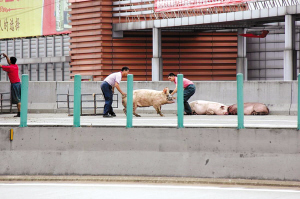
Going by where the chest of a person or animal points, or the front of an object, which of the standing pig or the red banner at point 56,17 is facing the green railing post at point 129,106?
the red banner

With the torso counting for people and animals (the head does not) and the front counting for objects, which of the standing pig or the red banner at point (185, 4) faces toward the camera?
the red banner

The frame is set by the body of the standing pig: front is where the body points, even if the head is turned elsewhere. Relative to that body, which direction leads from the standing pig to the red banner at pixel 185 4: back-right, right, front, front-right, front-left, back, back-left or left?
left

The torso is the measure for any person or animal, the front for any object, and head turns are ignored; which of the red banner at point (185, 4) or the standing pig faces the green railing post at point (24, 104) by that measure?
the red banner

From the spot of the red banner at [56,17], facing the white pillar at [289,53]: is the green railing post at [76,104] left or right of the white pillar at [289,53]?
right

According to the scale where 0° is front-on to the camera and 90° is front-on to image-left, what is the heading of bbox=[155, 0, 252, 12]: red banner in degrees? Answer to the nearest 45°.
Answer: approximately 0°

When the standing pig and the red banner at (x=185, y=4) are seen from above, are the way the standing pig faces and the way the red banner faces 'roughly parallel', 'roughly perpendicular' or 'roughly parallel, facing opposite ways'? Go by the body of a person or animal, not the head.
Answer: roughly perpendicular

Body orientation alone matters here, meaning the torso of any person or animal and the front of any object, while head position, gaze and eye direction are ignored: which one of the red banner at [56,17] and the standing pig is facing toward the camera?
the red banner

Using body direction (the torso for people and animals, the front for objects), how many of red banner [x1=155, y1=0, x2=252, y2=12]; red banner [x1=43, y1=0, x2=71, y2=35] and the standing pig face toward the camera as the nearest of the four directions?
2

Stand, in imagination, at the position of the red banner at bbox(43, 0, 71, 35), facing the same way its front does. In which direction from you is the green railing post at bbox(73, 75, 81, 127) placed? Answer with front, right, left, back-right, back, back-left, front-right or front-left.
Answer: front

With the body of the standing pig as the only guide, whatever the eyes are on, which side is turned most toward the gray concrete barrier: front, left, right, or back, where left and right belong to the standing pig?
right

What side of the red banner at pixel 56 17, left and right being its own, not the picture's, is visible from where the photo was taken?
front

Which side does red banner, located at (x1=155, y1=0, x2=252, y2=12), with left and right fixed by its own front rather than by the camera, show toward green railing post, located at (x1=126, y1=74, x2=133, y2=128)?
front
